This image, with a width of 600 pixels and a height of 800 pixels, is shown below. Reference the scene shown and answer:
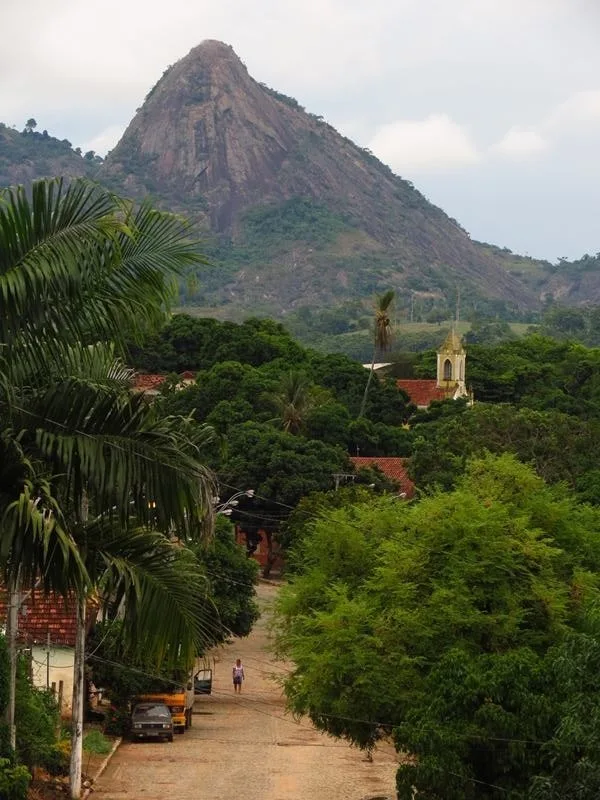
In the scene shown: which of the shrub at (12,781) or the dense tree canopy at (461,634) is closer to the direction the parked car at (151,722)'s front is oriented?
the shrub

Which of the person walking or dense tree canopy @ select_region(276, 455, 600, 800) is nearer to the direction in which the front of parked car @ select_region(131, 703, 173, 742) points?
the dense tree canopy

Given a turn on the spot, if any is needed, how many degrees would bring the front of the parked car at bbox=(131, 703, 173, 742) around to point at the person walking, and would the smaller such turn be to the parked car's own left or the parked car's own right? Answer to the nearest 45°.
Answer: approximately 180°

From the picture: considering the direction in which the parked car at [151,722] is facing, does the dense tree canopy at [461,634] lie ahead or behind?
ahead

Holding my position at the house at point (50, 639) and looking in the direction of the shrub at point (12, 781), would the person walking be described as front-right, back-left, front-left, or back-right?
back-left

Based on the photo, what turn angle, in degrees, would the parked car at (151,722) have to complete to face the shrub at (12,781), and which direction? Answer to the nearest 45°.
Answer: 0° — it already faces it

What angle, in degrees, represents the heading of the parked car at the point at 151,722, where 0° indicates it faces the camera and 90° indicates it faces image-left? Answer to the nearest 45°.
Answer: approximately 0°

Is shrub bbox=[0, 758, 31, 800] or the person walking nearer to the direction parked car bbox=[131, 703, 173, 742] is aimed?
the shrub
